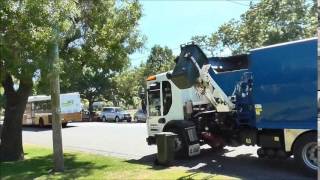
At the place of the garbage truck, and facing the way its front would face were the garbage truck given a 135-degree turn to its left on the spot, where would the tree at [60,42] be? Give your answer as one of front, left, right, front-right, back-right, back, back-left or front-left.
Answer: right

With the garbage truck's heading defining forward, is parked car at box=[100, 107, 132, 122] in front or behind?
in front

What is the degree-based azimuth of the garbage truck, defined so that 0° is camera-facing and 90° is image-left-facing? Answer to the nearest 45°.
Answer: approximately 135°
